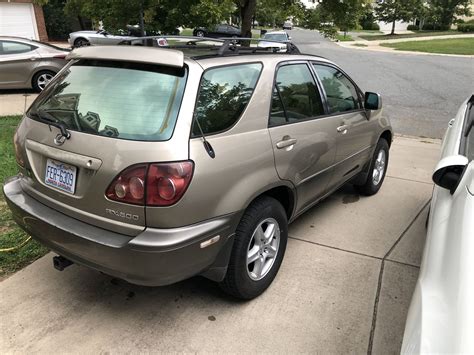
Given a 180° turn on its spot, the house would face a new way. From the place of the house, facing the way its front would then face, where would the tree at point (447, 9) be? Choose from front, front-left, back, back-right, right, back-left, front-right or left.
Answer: right

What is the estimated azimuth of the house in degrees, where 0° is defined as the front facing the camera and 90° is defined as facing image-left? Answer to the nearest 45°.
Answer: approximately 0°

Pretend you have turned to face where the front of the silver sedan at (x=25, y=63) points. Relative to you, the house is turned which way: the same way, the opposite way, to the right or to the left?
to the left

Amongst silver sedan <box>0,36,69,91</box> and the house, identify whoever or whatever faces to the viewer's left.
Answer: the silver sedan

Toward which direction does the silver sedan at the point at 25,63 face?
to the viewer's left

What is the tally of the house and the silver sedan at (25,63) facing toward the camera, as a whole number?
1

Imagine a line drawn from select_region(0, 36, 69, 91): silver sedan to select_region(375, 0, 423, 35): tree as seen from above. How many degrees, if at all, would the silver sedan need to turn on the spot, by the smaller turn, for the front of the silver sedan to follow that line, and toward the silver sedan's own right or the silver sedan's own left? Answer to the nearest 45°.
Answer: approximately 135° to the silver sedan's own right

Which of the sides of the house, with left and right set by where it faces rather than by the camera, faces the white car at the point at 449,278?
front

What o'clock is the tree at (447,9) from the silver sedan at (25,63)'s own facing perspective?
The tree is roughly at 5 o'clock from the silver sedan.
